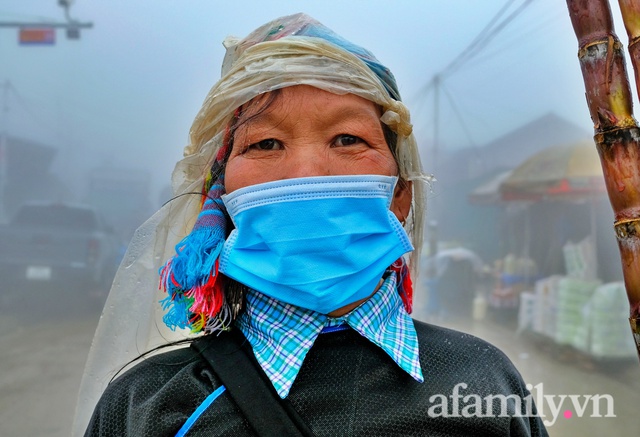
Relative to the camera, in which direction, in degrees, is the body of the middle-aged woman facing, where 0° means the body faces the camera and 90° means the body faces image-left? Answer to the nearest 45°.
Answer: approximately 0°

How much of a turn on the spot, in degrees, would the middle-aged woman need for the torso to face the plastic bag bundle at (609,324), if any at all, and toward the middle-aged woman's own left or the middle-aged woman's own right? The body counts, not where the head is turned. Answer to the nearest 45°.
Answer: approximately 135° to the middle-aged woman's own left

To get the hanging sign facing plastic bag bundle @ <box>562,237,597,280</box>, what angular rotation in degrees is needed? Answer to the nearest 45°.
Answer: approximately 90° to its left

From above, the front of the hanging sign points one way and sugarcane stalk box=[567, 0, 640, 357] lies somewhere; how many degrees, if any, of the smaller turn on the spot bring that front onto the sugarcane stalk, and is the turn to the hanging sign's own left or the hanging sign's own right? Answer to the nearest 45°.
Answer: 0° — it already faces it

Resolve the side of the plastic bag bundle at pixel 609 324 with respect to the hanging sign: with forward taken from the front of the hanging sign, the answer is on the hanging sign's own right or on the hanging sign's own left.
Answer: on the hanging sign's own left

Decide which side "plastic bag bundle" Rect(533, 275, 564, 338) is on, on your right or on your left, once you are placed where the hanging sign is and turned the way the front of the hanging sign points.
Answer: on your left
